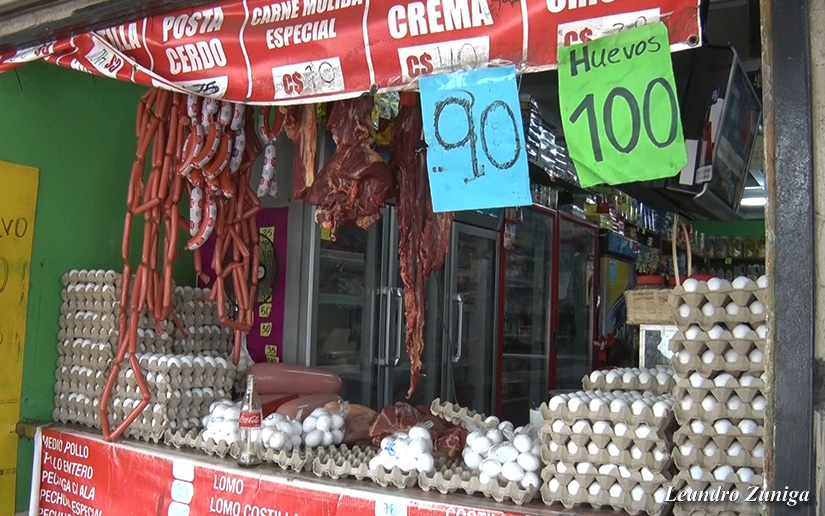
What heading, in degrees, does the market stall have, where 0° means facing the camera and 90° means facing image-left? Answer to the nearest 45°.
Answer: approximately 0°

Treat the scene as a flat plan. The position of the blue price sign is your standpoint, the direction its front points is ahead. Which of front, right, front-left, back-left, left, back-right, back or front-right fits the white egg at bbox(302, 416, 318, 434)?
back-right

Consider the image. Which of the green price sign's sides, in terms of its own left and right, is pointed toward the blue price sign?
right

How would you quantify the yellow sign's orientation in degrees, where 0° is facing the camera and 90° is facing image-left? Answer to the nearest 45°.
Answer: approximately 0°
